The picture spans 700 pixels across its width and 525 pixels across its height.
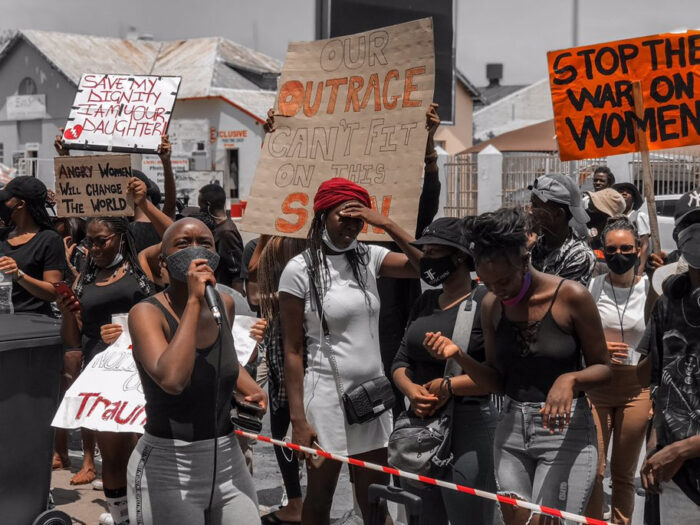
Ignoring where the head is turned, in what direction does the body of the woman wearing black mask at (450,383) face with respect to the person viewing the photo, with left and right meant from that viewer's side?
facing the viewer and to the left of the viewer

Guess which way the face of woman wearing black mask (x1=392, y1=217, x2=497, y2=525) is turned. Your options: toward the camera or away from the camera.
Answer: toward the camera

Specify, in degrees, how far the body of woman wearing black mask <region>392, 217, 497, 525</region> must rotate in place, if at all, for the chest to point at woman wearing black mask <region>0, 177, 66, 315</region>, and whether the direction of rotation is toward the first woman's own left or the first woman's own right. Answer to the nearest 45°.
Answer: approximately 90° to the first woman's own right

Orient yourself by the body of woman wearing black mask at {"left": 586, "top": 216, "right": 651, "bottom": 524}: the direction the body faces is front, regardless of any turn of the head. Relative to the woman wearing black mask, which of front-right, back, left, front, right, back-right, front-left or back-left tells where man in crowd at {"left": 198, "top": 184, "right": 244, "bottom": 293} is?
back-right

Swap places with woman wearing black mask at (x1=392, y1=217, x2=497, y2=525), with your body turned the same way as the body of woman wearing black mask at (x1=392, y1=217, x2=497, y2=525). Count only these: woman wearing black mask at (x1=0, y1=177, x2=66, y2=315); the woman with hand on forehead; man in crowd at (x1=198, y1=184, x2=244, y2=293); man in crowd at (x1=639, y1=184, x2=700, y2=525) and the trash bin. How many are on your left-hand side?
1

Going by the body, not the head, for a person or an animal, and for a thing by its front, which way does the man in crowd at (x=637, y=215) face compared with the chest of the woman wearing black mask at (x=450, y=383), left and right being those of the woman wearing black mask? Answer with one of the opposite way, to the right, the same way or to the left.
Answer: the same way

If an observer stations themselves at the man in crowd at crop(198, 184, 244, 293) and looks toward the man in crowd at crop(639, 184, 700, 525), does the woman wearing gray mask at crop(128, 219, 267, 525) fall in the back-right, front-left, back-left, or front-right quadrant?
front-right

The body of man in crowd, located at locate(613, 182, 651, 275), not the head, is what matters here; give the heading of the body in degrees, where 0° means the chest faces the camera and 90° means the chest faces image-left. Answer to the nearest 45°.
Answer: approximately 45°

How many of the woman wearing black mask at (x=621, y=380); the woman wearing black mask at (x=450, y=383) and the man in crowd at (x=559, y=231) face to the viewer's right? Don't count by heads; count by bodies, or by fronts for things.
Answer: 0

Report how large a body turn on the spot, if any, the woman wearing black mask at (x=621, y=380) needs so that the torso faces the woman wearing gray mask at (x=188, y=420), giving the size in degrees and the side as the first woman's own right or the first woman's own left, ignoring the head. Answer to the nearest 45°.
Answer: approximately 45° to the first woman's own right

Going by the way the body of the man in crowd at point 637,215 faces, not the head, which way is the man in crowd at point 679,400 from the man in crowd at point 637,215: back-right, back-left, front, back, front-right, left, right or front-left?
front-left

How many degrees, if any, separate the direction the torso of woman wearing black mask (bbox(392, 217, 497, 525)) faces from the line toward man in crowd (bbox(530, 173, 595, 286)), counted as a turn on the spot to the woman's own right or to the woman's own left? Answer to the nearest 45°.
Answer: approximately 180°

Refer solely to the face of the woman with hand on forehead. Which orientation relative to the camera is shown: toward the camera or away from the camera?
toward the camera

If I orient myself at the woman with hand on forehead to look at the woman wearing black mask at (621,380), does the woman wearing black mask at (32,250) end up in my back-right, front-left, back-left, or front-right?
back-left

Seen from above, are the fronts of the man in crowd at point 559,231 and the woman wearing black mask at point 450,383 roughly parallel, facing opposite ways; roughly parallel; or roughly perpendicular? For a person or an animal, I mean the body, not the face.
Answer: roughly parallel

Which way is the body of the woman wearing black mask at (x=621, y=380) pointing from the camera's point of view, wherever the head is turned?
toward the camera

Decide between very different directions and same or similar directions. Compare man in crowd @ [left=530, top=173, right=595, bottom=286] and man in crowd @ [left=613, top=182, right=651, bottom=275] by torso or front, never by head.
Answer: same or similar directions

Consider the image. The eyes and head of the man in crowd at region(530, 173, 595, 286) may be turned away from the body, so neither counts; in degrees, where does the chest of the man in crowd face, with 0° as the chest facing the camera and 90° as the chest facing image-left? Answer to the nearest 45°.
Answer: approximately 45°

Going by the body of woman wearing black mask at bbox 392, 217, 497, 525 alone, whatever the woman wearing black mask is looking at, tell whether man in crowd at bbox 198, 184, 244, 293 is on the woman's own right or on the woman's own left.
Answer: on the woman's own right

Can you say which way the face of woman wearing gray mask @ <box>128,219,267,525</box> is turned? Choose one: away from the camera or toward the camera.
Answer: toward the camera
